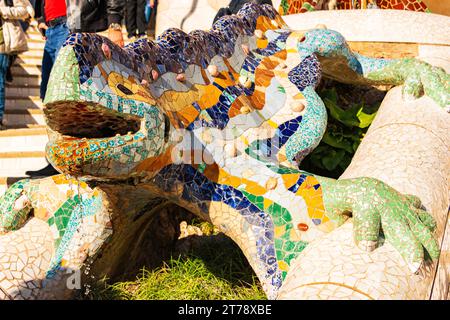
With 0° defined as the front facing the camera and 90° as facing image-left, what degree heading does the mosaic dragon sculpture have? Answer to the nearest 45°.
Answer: approximately 45°

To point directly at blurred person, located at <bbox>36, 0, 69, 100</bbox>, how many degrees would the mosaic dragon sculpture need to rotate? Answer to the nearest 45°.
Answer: approximately 90° to its right

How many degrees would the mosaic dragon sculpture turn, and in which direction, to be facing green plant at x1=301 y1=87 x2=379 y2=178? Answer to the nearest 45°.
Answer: approximately 180°

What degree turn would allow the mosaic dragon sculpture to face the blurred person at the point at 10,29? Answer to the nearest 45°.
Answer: approximately 90° to its right

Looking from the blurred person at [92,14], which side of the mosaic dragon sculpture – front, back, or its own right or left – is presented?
right
